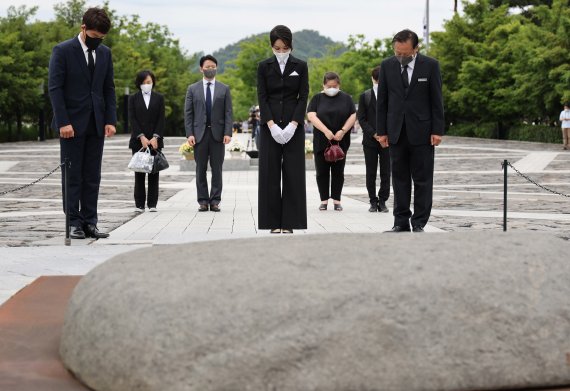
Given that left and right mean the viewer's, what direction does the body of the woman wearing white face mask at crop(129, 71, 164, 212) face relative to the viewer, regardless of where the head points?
facing the viewer

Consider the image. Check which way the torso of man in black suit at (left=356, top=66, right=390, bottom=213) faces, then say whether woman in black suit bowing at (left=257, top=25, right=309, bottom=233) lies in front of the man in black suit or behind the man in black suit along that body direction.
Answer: in front

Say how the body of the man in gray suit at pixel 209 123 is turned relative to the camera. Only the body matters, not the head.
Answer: toward the camera

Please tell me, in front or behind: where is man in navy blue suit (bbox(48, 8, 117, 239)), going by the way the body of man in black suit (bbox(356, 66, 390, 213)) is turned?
in front

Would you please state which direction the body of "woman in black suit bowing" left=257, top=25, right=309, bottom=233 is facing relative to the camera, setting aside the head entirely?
toward the camera

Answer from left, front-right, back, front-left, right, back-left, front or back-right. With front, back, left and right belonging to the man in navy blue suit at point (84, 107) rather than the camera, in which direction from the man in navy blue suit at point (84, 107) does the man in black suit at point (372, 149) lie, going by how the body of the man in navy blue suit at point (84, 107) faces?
left

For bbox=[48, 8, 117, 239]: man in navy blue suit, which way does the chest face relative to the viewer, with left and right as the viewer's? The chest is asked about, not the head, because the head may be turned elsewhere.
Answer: facing the viewer and to the right of the viewer

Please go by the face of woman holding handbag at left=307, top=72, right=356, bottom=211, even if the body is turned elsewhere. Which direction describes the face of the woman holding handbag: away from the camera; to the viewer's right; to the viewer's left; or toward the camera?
toward the camera

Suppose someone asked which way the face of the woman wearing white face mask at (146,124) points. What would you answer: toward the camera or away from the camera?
toward the camera

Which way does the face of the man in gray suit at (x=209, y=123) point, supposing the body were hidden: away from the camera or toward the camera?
toward the camera

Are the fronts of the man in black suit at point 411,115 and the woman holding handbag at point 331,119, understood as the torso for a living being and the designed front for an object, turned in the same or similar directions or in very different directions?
same or similar directions

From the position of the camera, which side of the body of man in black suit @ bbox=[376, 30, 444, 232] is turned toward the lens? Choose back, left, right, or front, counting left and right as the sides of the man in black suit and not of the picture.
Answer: front

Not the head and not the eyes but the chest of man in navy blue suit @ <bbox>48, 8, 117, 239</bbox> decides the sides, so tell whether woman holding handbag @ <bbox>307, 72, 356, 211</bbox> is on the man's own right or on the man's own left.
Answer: on the man's own left
